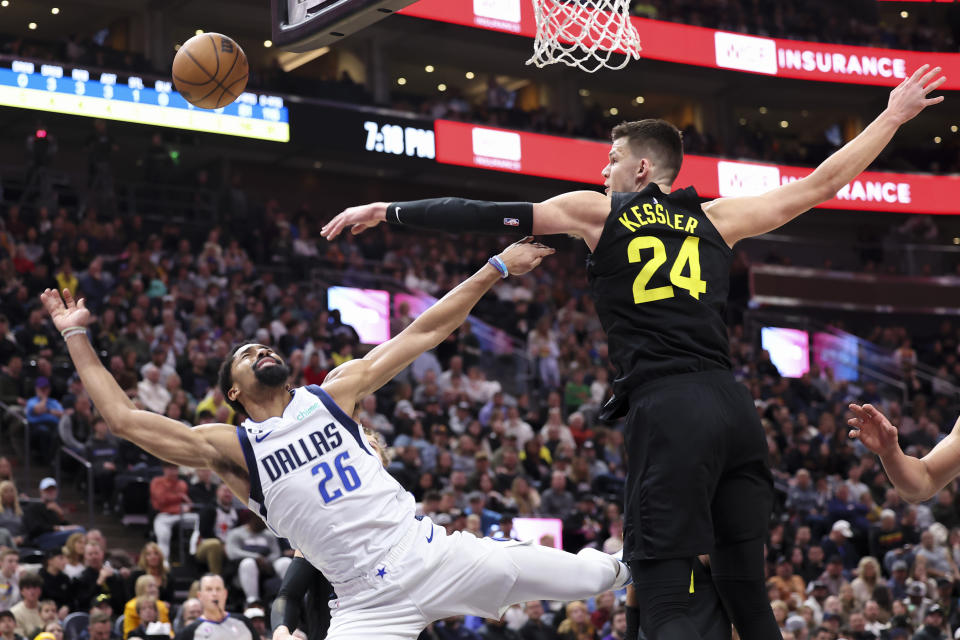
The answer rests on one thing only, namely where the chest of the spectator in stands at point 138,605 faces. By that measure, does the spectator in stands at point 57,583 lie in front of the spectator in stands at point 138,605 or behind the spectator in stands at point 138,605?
behind

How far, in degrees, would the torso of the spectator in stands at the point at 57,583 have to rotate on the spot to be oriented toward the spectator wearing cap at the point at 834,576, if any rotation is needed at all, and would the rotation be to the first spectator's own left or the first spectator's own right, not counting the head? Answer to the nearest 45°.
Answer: approximately 45° to the first spectator's own left

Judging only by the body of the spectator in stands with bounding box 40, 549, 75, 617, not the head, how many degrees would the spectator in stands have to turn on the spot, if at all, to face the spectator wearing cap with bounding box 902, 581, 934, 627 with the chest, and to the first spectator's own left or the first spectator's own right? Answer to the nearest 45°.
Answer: approximately 45° to the first spectator's own left

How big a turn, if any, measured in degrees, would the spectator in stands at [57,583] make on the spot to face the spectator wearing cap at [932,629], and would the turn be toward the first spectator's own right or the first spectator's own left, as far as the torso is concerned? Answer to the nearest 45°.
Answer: approximately 45° to the first spectator's own left

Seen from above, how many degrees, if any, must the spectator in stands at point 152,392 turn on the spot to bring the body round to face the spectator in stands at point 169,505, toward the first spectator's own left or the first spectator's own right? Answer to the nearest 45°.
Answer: approximately 45° to the first spectator's own right

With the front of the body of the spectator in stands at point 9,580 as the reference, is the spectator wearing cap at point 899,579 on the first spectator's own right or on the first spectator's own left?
on the first spectator's own left

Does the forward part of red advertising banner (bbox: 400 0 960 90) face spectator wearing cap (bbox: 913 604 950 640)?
yes
